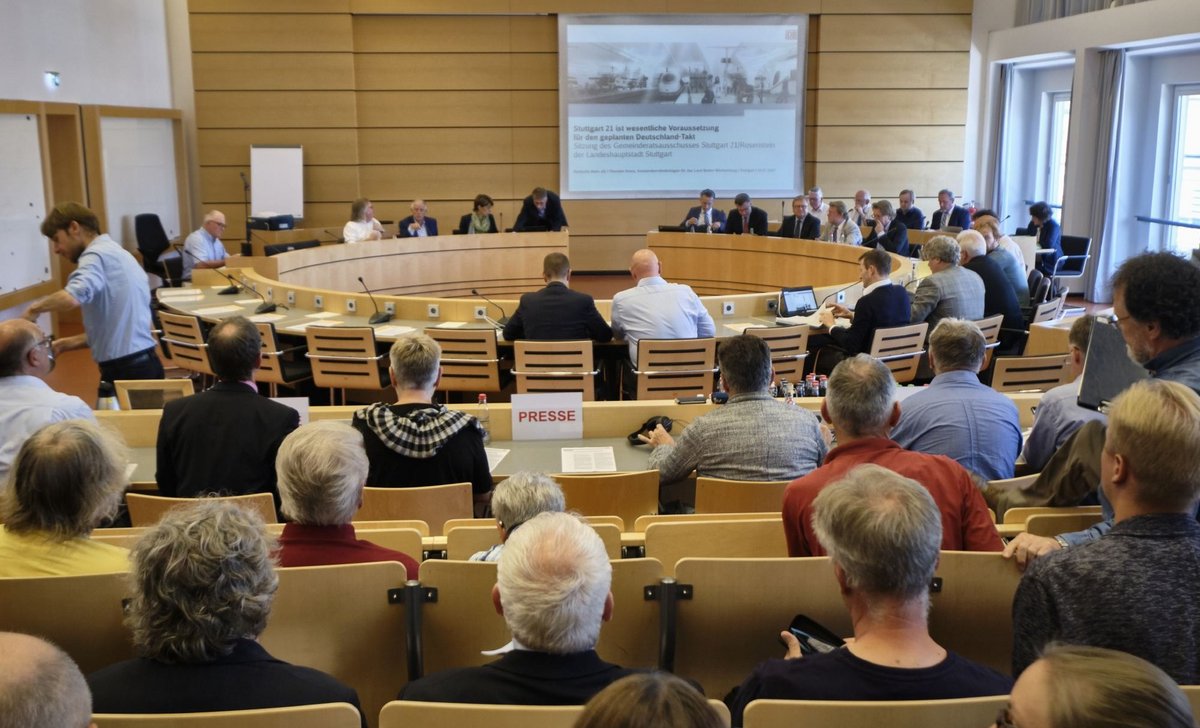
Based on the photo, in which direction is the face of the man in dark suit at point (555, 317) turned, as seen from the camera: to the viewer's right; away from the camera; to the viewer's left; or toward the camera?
away from the camera

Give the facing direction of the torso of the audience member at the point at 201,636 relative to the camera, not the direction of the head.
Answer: away from the camera

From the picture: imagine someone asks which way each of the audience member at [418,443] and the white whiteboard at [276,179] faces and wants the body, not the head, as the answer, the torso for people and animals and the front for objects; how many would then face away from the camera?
1

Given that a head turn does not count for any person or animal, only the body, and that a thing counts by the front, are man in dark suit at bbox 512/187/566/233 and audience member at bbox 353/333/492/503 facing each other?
yes

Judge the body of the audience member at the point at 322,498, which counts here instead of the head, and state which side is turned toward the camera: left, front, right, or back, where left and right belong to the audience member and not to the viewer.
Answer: back

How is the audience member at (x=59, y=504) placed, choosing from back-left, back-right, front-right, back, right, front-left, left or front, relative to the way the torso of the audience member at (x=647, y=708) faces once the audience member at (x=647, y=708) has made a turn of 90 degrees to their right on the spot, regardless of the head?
back-left

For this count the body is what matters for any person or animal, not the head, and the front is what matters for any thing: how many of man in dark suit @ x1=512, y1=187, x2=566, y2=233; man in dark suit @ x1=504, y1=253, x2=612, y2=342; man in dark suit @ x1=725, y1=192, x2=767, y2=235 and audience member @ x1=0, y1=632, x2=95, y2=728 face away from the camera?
2

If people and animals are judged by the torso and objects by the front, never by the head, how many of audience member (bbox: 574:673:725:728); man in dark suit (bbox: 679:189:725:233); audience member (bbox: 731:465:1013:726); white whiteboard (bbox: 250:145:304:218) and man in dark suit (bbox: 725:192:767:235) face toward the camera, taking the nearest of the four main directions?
3

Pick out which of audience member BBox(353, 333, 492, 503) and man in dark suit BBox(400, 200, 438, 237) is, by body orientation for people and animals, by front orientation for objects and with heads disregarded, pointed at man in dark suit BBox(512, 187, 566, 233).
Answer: the audience member

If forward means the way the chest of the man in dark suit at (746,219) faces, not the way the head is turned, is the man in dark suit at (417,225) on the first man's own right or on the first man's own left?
on the first man's own right
